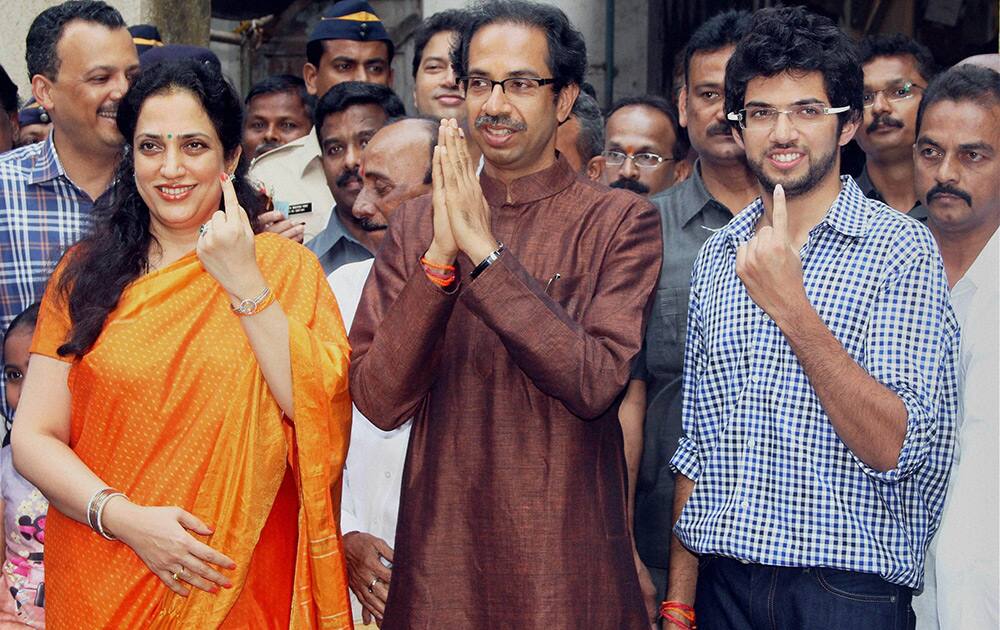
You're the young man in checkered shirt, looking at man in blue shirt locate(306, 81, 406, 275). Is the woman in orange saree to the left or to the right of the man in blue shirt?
left

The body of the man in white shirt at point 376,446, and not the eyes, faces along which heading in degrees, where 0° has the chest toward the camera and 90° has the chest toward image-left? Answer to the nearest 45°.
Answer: approximately 45°

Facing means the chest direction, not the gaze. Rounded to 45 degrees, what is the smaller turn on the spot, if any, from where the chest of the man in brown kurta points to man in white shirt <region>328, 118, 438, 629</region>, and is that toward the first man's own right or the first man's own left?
approximately 90° to the first man's own right

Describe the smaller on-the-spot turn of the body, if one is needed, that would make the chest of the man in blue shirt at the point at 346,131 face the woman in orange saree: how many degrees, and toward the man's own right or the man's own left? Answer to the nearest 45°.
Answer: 0° — they already face them

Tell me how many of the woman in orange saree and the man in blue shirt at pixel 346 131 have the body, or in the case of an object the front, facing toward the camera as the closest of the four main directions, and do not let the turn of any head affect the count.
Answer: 2

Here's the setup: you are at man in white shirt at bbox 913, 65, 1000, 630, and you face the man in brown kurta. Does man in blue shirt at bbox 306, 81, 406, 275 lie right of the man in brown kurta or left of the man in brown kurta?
right

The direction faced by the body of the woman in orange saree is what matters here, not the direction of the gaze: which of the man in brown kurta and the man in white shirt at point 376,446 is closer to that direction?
the man in brown kurta

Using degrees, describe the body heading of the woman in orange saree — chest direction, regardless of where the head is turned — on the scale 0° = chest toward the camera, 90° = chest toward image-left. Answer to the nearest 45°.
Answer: approximately 0°
